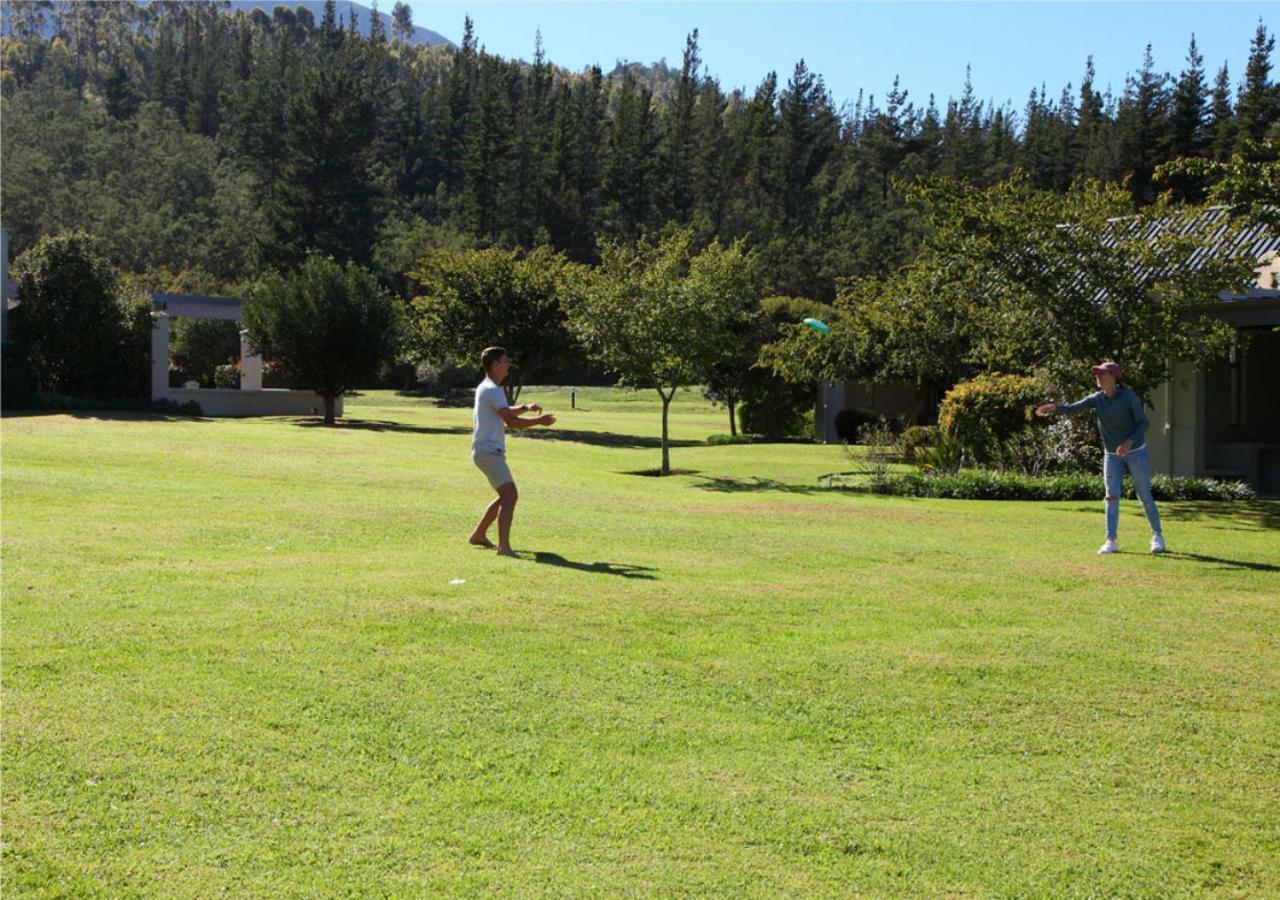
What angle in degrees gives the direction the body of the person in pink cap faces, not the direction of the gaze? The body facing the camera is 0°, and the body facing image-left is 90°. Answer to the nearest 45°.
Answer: approximately 45°

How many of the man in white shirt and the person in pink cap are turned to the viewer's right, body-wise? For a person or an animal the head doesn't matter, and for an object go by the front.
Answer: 1

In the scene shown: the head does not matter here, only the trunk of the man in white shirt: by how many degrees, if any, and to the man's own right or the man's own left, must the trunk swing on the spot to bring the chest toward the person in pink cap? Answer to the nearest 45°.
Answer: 0° — they already face them

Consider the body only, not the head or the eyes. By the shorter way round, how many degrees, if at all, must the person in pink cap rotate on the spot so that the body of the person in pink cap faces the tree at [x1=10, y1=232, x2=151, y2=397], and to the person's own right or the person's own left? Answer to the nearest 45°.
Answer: approximately 90° to the person's own right

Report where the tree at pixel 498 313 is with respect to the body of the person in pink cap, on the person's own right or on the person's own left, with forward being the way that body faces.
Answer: on the person's own right

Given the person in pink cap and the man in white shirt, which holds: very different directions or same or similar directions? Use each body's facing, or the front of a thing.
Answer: very different directions

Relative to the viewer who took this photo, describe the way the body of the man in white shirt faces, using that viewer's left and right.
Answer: facing to the right of the viewer

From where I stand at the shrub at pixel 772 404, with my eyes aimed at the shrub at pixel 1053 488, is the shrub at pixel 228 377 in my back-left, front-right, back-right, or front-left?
back-right
